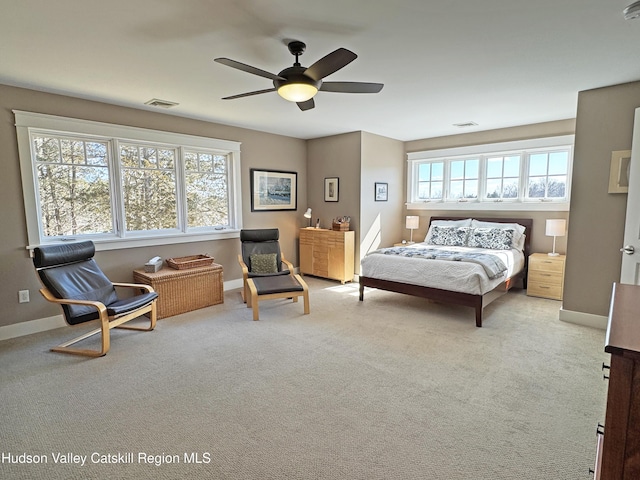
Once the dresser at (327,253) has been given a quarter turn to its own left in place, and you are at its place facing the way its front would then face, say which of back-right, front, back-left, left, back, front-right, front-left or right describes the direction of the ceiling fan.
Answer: front-right

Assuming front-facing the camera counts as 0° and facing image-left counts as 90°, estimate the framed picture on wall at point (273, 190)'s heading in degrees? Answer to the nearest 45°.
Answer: approximately 315°

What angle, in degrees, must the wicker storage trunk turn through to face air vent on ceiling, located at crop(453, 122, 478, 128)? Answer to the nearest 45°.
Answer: approximately 45° to its left

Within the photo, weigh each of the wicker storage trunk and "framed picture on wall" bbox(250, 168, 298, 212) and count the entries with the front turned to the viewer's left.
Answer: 0

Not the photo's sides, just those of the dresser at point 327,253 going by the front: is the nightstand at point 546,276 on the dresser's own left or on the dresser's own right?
on the dresser's own left

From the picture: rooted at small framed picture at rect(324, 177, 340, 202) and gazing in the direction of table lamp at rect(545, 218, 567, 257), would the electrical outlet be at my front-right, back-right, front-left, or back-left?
back-right

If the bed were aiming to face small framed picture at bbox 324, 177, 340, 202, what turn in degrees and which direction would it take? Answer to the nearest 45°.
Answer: approximately 90° to its right

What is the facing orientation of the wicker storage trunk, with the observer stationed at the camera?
facing the viewer and to the right of the viewer

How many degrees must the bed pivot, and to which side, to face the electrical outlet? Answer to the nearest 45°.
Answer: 0° — it already faces it

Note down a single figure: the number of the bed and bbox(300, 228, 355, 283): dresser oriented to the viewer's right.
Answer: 0

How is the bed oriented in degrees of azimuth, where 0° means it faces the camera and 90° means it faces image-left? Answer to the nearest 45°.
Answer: approximately 45°

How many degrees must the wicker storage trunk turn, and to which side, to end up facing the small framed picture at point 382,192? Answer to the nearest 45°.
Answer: approximately 45° to its left
